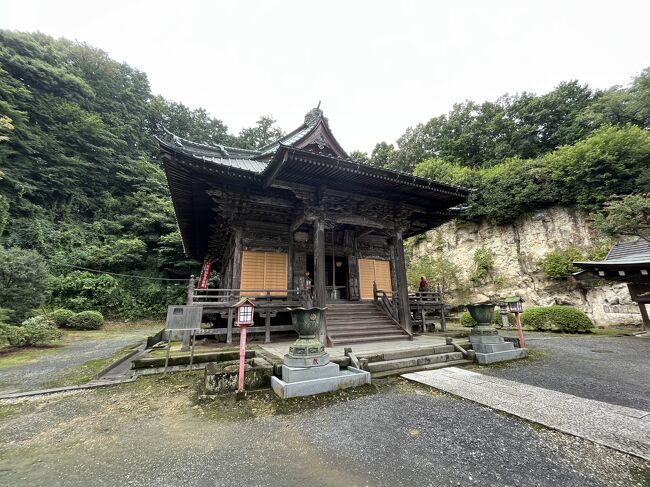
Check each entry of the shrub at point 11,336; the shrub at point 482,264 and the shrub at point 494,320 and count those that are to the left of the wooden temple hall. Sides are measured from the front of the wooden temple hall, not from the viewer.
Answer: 2

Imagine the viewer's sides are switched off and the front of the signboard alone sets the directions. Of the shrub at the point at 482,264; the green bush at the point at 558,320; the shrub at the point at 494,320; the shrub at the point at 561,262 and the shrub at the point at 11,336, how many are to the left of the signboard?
4

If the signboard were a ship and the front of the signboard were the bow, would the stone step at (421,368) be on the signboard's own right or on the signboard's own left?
on the signboard's own left

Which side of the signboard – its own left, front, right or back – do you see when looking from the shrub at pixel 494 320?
left

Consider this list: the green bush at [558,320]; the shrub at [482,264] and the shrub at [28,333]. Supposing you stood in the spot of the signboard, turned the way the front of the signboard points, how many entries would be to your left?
2

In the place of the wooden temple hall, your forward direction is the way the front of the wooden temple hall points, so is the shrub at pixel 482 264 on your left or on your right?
on your left

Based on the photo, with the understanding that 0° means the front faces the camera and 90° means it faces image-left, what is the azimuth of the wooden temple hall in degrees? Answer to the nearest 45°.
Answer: approximately 315°

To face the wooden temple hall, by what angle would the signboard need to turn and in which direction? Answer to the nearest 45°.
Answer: approximately 90° to its left
